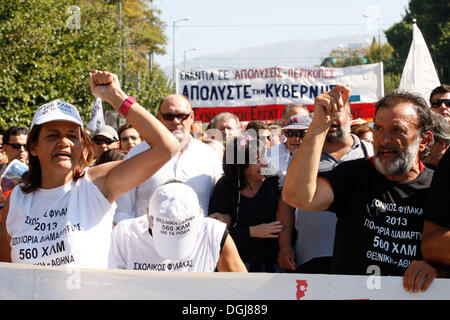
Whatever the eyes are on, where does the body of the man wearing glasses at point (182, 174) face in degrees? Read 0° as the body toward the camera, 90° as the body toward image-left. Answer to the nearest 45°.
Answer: approximately 0°

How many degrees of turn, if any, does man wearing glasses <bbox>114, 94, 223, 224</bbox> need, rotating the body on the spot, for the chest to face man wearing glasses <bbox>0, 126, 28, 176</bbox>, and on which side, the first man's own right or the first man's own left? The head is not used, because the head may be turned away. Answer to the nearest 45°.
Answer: approximately 135° to the first man's own right

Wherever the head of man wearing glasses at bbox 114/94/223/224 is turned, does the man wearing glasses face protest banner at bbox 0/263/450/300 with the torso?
yes

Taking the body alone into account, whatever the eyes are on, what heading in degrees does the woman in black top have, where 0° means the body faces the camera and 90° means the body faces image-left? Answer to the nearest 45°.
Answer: approximately 315°

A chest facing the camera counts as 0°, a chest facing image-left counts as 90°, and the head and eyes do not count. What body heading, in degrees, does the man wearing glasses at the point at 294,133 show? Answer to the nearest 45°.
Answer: approximately 0°

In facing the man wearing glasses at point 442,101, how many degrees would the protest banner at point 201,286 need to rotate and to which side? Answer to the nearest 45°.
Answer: approximately 135° to its left

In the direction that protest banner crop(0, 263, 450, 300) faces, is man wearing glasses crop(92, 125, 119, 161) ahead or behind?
behind

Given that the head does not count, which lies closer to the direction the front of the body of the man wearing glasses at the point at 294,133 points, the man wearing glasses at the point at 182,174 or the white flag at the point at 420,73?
the man wearing glasses

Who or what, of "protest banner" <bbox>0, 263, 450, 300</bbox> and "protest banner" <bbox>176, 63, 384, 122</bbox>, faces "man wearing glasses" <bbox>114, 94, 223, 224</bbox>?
"protest banner" <bbox>176, 63, 384, 122</bbox>

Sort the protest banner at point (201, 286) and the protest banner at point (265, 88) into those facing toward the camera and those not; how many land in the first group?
2
